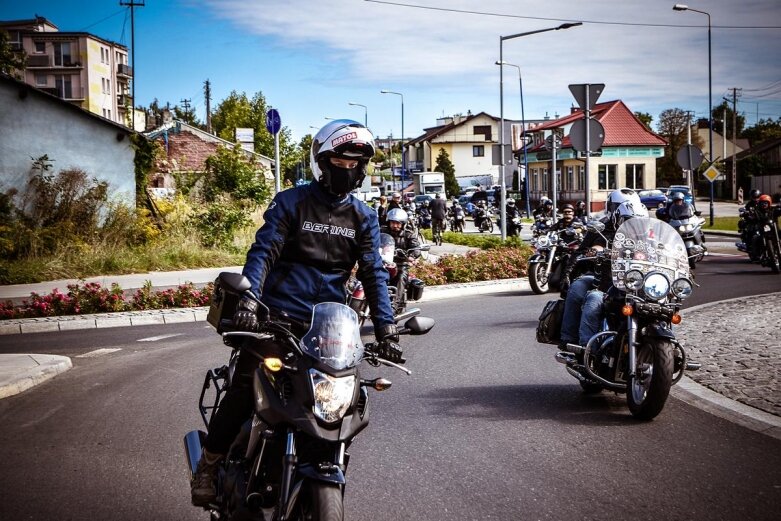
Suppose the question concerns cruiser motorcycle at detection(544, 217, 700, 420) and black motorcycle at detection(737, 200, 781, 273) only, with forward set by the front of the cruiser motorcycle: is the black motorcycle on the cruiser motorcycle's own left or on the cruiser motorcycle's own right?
on the cruiser motorcycle's own left

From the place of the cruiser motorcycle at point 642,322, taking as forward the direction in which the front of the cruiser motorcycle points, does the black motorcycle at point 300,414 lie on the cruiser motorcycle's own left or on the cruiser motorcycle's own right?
on the cruiser motorcycle's own right

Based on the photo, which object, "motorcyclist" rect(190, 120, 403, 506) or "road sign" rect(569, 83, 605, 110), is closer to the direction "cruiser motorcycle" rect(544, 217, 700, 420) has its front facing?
the motorcyclist

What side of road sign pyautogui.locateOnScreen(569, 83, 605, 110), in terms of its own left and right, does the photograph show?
back

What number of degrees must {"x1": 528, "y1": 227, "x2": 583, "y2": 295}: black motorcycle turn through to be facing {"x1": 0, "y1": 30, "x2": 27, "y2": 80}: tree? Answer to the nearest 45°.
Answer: approximately 90° to its right

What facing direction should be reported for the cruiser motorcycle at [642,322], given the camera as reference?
facing the viewer and to the right of the viewer

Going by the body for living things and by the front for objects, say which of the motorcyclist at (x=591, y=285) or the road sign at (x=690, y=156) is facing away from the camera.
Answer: the road sign

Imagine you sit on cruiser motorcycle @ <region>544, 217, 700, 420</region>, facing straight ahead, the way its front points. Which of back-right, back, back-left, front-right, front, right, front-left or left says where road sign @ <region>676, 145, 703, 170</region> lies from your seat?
back-left

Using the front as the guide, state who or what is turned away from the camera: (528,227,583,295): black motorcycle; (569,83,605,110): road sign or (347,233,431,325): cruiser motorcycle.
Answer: the road sign

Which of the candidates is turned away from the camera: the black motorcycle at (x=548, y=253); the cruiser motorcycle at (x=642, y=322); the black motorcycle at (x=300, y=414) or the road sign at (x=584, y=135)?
the road sign

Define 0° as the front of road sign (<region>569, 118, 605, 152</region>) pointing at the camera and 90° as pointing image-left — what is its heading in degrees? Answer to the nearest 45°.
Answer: approximately 180°

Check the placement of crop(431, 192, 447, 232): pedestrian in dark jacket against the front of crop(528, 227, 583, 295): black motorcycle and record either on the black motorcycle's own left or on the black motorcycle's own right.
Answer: on the black motorcycle's own right

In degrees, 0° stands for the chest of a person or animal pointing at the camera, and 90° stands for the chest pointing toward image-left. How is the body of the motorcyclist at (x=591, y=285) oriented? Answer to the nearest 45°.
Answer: approximately 315°
